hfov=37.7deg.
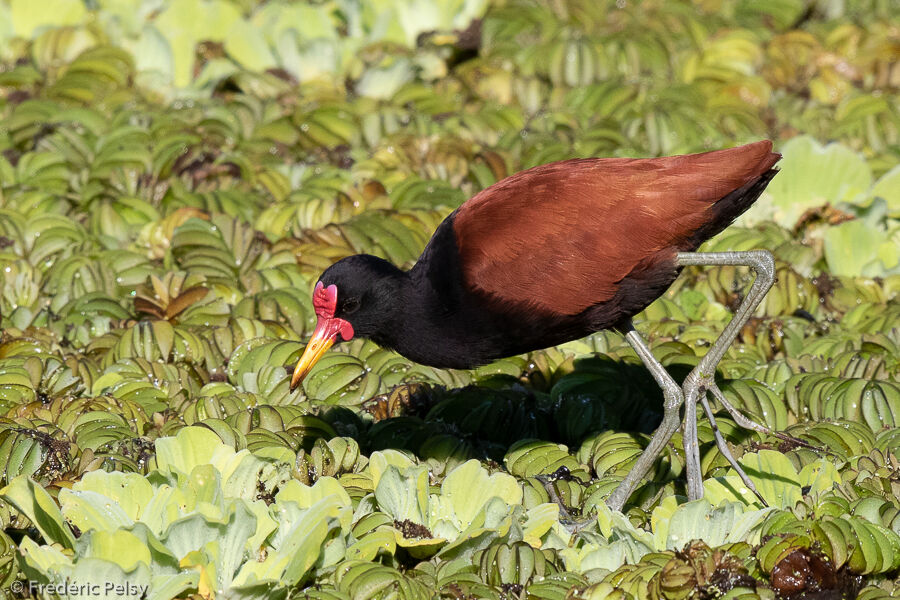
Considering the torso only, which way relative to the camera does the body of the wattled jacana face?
to the viewer's left
